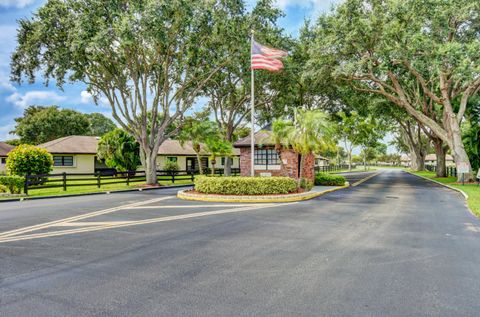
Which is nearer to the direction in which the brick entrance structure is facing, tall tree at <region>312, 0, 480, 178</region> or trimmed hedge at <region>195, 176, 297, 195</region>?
the trimmed hedge

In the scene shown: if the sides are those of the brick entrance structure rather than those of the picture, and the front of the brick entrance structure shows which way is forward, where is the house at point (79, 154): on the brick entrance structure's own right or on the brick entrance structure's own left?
on the brick entrance structure's own right

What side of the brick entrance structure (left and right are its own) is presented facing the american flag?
front

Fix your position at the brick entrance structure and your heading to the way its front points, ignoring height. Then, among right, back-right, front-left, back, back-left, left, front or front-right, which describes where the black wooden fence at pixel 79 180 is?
right

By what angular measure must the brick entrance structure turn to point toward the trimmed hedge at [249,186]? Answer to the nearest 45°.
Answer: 0° — it already faces it

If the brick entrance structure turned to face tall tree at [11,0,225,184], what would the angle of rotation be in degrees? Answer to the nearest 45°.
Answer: approximately 45° to its right

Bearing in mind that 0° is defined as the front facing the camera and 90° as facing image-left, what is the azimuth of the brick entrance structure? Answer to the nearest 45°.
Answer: approximately 0°

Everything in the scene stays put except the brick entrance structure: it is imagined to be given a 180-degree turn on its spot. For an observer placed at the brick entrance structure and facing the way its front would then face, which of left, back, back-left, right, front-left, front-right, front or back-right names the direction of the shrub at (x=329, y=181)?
right

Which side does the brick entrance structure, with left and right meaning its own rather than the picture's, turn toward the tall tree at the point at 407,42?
left

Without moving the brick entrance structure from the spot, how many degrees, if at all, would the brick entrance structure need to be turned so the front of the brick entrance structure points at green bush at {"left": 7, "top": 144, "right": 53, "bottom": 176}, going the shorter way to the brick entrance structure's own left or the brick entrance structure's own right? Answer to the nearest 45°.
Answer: approximately 90° to the brick entrance structure's own right

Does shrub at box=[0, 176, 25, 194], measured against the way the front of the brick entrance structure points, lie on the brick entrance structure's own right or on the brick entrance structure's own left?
on the brick entrance structure's own right
